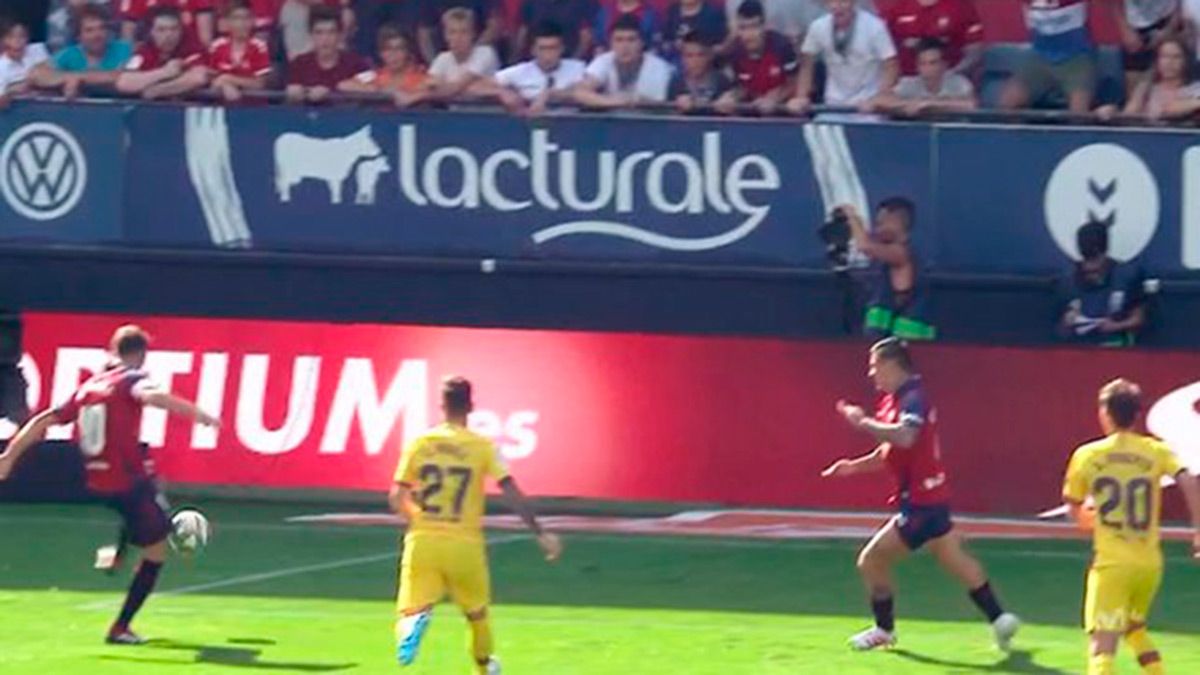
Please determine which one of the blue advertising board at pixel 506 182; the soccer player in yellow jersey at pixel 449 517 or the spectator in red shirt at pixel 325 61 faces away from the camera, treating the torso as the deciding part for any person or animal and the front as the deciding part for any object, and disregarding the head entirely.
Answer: the soccer player in yellow jersey

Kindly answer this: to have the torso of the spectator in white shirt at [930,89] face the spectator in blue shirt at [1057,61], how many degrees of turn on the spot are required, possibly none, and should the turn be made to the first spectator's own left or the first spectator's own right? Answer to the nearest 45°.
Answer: approximately 90° to the first spectator's own left

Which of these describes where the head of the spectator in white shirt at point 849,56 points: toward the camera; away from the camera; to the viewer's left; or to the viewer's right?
toward the camera

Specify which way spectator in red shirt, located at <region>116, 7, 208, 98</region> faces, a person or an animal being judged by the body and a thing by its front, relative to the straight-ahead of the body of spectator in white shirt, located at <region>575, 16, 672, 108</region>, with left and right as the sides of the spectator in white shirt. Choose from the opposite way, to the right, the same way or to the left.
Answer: the same way

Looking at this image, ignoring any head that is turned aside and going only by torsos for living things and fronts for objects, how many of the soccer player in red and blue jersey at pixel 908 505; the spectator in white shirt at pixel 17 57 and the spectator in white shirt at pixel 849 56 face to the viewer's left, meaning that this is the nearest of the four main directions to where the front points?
1

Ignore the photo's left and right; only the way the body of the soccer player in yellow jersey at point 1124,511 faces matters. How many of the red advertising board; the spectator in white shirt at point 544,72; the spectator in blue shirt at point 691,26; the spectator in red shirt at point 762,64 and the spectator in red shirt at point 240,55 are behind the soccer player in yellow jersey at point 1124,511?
0

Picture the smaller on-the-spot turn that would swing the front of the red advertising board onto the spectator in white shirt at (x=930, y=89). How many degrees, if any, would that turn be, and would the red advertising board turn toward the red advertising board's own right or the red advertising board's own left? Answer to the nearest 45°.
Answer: approximately 135° to the red advertising board's own left

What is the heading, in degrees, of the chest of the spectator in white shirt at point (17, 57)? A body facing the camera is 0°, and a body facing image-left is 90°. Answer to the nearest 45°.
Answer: approximately 0°

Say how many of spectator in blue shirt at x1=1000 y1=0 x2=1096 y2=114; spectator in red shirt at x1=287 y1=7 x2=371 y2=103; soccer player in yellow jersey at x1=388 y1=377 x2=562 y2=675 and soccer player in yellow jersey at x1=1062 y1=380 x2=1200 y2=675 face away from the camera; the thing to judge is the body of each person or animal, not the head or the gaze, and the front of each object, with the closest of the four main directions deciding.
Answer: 2

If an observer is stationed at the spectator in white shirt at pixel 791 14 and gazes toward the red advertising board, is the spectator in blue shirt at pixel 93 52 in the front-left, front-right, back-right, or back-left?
front-right

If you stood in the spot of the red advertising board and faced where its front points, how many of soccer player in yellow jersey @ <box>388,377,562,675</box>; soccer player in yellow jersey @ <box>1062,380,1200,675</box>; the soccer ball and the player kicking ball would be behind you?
0

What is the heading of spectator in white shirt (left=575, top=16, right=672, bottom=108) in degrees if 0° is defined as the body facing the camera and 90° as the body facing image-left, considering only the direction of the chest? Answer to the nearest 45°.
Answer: approximately 0°

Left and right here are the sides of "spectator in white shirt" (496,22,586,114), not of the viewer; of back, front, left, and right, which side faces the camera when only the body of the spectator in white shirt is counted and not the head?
front

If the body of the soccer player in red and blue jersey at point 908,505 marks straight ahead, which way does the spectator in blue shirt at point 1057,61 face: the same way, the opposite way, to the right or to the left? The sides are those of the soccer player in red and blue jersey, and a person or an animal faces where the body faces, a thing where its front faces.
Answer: to the left

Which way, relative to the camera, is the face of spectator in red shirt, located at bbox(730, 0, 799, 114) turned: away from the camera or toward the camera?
toward the camera

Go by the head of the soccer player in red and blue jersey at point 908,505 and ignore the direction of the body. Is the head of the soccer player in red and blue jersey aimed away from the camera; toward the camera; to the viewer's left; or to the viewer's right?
to the viewer's left

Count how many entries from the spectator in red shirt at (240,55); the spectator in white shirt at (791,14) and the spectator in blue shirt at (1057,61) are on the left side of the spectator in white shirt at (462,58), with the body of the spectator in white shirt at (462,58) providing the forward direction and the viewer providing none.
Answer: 2

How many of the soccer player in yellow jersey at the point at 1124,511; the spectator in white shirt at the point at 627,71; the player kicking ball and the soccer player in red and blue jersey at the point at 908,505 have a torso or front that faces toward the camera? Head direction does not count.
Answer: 1

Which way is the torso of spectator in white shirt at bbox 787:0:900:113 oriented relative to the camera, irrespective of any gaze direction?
toward the camera

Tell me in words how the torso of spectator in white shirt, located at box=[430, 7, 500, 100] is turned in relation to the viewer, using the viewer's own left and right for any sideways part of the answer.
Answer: facing the viewer

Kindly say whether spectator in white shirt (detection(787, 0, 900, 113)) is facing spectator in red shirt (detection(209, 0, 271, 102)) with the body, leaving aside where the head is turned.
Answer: no

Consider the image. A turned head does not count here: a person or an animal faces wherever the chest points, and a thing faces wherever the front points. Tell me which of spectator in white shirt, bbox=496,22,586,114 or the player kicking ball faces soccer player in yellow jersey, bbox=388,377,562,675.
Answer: the spectator in white shirt
